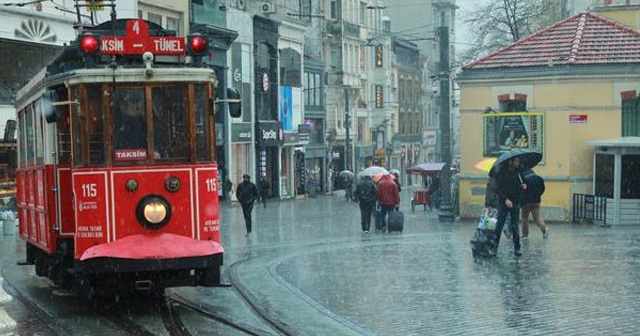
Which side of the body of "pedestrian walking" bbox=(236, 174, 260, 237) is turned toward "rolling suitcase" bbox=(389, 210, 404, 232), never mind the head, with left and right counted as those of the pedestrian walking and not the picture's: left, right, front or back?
left

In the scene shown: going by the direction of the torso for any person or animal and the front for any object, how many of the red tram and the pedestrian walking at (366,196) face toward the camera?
1

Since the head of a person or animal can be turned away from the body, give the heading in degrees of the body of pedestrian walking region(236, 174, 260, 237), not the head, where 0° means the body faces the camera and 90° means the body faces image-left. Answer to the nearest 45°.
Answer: approximately 0°

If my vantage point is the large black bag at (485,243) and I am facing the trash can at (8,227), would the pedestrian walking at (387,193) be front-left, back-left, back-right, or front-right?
front-right

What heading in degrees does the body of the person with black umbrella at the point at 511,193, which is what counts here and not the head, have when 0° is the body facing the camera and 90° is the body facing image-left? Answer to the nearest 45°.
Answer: approximately 315°

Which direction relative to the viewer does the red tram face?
toward the camera

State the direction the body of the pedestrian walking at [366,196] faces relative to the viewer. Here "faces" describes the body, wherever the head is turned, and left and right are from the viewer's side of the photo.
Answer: facing away from the viewer

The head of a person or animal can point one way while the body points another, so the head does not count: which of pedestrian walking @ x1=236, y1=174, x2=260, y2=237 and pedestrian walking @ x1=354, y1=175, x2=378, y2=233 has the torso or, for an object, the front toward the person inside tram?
pedestrian walking @ x1=236, y1=174, x2=260, y2=237

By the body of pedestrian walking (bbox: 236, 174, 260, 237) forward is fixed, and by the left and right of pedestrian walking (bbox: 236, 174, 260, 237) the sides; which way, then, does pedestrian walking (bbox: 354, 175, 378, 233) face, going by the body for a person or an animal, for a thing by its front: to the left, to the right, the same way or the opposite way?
the opposite way

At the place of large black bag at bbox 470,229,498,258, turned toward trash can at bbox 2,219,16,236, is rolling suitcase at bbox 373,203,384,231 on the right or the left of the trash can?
right
